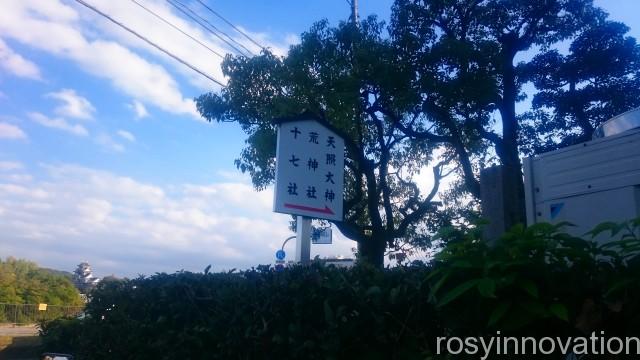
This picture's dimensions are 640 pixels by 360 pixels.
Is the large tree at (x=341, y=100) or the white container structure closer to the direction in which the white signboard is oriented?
the white container structure

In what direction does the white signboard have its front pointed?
toward the camera

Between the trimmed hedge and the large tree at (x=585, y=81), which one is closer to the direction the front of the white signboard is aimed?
the trimmed hedge

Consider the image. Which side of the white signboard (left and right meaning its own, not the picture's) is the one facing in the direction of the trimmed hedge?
front

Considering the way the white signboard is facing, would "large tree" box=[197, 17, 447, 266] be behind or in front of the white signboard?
behind

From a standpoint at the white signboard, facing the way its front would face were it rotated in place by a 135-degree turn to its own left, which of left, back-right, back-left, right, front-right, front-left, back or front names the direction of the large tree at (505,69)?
front

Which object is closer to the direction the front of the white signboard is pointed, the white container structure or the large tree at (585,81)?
the white container structure

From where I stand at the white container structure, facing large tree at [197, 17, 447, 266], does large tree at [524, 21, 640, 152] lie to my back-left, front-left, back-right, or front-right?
front-right

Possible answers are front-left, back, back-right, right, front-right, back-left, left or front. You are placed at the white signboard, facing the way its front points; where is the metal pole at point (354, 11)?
back

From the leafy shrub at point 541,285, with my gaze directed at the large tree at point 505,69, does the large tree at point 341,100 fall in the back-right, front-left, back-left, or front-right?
front-left

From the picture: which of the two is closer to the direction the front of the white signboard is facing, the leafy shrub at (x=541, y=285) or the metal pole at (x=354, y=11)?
the leafy shrub

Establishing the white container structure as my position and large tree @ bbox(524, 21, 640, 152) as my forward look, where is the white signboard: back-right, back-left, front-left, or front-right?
front-left

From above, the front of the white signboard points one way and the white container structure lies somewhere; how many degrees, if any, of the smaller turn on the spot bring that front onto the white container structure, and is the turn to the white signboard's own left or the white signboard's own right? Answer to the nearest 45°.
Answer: approximately 45° to the white signboard's own left

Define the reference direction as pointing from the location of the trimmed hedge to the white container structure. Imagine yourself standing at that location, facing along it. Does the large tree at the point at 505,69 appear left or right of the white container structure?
left

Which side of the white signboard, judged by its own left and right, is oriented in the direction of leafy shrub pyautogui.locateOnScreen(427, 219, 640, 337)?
front

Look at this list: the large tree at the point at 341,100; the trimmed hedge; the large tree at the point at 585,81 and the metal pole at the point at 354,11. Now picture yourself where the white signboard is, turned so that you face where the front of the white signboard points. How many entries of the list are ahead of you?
1
